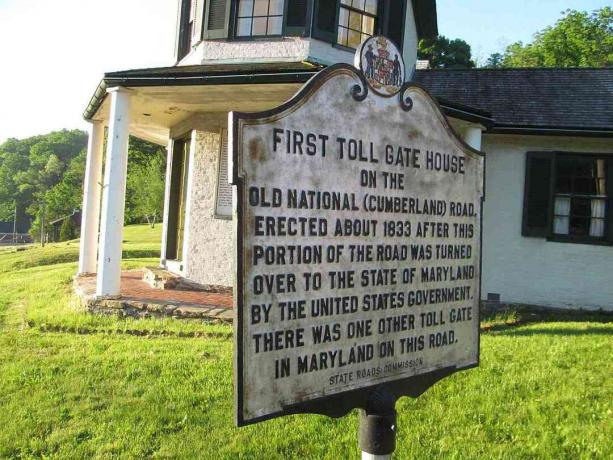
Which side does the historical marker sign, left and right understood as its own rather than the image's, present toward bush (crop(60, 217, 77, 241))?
back

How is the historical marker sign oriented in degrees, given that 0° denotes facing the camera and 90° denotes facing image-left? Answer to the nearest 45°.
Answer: approximately 315°

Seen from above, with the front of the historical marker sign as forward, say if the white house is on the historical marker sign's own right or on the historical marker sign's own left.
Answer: on the historical marker sign's own left

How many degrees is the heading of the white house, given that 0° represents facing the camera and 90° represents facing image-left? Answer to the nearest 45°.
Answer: approximately 45°

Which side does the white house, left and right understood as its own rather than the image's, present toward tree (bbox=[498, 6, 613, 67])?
back

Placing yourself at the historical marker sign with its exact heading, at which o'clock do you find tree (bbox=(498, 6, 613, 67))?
The tree is roughly at 8 o'clock from the historical marker sign.

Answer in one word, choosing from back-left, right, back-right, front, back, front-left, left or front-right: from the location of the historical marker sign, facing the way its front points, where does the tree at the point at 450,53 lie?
back-left

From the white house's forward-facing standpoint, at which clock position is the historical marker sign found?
The historical marker sign is roughly at 11 o'clock from the white house.

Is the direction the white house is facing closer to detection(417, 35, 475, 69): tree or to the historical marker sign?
the historical marker sign
